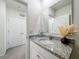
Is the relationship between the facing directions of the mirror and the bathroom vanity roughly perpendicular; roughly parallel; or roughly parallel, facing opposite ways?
roughly parallel

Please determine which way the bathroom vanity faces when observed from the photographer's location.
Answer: facing the viewer and to the left of the viewer

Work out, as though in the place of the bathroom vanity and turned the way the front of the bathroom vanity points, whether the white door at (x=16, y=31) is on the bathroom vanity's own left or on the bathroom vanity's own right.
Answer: on the bathroom vanity's own right

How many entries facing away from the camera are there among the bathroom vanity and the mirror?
0
